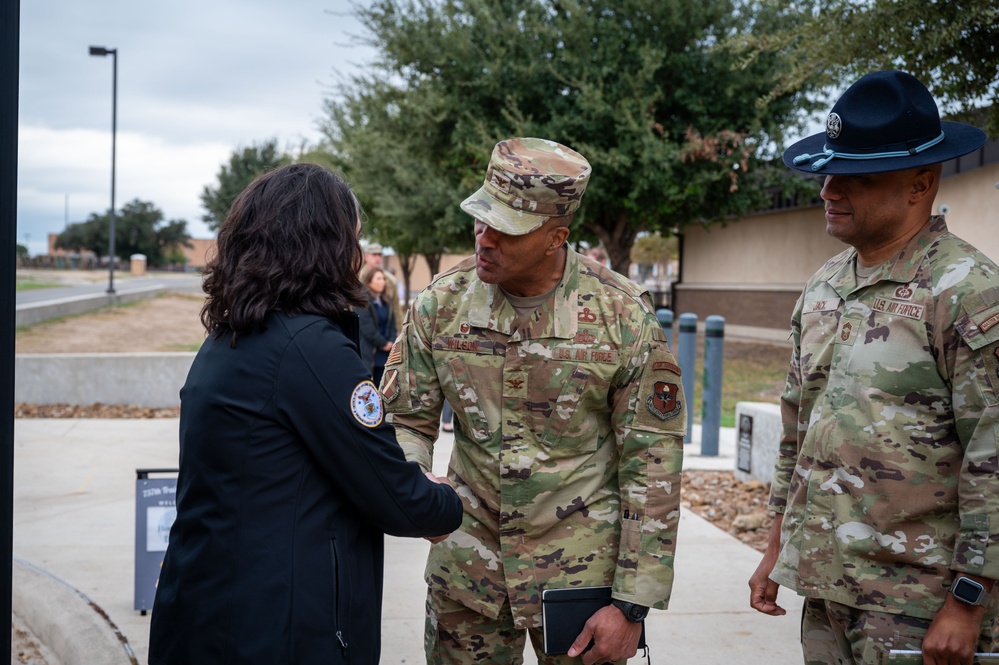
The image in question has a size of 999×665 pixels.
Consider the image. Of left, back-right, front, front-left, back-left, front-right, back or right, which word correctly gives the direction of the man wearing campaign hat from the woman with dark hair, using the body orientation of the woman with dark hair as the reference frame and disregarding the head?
front-right

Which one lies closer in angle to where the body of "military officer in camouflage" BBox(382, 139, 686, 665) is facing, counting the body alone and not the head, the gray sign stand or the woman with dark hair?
the woman with dark hair

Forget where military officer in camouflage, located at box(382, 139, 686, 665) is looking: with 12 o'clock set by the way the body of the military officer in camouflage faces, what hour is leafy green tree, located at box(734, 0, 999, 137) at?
The leafy green tree is roughly at 6 o'clock from the military officer in camouflage.

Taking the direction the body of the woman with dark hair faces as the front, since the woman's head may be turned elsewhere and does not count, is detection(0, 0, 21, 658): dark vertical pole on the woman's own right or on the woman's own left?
on the woman's own left

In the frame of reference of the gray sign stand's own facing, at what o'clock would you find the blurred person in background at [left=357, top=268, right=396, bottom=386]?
The blurred person in background is roughly at 7 o'clock from the gray sign stand.

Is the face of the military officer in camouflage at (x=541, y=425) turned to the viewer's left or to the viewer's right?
to the viewer's left

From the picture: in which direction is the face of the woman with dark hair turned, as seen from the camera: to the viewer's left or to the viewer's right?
to the viewer's right

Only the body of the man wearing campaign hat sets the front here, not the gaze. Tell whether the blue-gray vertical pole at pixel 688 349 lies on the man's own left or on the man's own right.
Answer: on the man's own right

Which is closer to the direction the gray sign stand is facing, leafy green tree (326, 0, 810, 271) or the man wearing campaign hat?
the man wearing campaign hat

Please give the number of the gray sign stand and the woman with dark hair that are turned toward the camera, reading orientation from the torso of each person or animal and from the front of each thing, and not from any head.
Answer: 1

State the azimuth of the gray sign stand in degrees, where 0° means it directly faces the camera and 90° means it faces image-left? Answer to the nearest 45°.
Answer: approximately 0°

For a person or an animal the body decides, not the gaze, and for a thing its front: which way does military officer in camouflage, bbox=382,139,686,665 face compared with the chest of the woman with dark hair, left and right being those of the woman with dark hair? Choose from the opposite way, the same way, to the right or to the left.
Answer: the opposite way

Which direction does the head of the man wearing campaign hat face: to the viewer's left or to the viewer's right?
to the viewer's left
